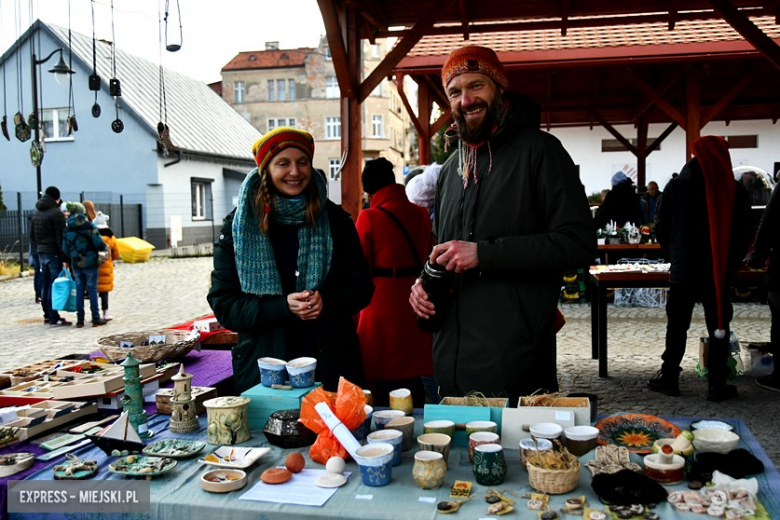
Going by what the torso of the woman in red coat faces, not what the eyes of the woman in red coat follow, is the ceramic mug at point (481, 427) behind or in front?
behind

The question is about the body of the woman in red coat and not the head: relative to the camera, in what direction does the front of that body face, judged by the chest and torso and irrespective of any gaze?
away from the camera

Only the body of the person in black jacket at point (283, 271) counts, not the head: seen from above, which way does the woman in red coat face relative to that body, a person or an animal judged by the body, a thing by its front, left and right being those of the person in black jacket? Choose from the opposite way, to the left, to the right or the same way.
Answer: the opposite way

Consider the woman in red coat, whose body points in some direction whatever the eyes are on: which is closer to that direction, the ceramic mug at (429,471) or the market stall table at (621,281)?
the market stall table

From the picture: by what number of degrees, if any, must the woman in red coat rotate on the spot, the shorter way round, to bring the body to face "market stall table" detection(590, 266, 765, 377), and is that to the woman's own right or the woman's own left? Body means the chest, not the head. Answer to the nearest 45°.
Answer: approximately 45° to the woman's own right

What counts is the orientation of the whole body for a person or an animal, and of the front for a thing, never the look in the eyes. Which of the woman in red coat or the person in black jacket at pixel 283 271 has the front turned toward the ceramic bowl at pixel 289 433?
the person in black jacket
